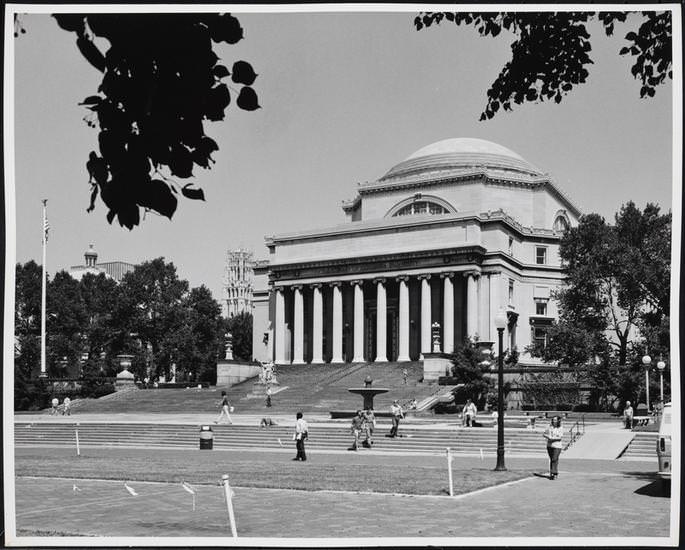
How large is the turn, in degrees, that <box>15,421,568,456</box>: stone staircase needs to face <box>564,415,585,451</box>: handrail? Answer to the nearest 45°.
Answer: approximately 90° to its left

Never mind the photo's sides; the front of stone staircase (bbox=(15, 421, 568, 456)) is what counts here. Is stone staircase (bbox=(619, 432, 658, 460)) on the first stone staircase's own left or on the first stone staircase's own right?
on the first stone staircase's own left

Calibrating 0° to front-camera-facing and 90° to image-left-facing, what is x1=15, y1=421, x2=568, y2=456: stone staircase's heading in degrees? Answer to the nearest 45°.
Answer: approximately 0°

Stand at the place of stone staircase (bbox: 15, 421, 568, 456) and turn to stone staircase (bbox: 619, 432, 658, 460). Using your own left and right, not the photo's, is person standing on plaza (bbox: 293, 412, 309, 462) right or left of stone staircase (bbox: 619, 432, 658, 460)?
right

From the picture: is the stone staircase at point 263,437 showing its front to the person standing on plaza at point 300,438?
yes

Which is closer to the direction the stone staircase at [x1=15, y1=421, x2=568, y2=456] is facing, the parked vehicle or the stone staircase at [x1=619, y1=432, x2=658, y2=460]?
the parked vehicle

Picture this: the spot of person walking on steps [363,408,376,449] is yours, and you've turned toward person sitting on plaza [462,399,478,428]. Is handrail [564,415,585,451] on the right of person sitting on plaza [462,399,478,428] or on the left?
right
